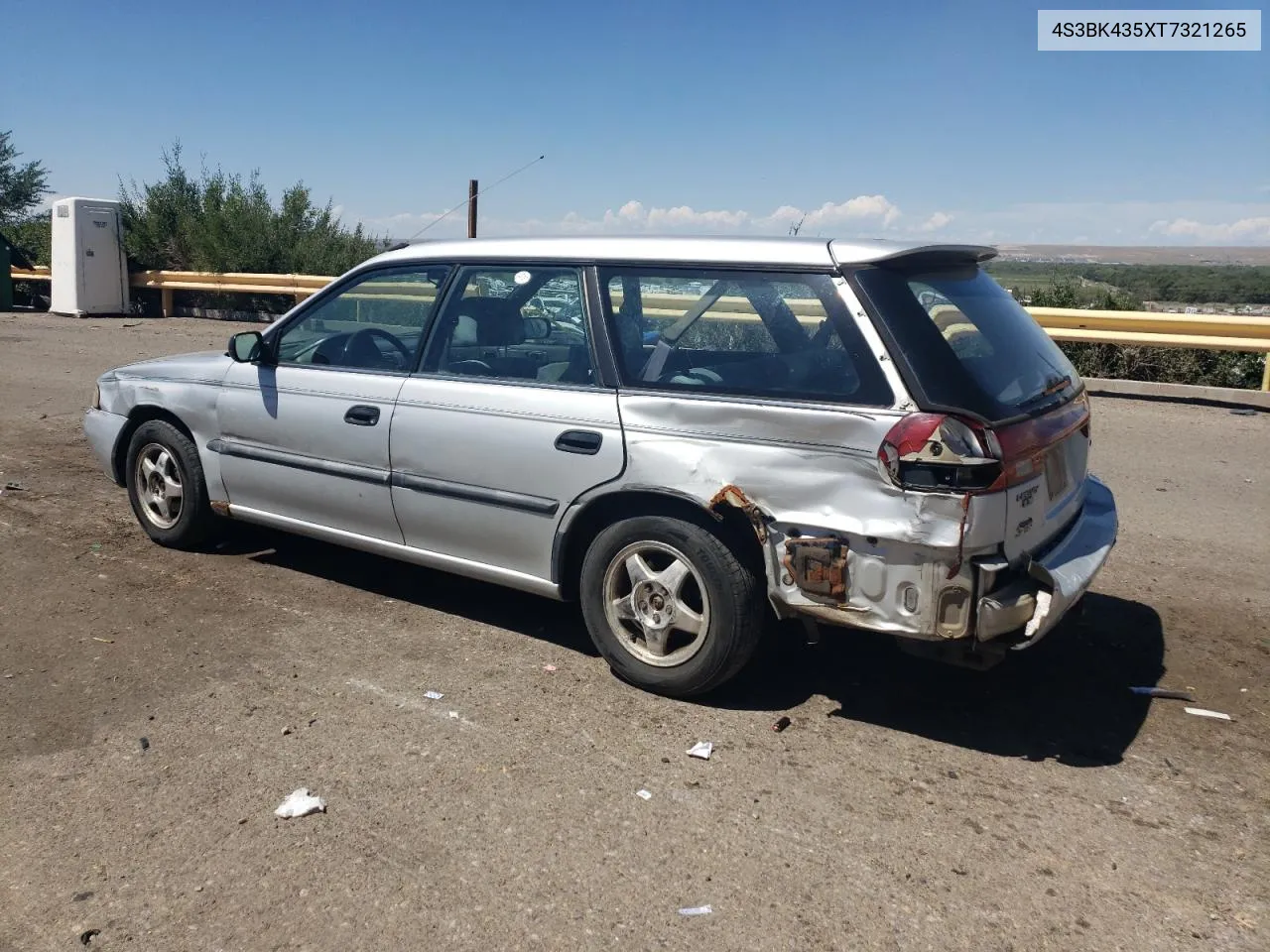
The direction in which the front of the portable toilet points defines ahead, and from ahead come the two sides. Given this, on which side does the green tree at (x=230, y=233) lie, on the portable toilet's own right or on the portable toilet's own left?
on the portable toilet's own left

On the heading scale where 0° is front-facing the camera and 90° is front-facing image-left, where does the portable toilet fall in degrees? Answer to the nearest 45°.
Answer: approximately 315°

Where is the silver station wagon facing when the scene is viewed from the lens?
facing away from the viewer and to the left of the viewer

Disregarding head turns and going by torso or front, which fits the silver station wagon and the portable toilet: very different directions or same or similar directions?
very different directions
